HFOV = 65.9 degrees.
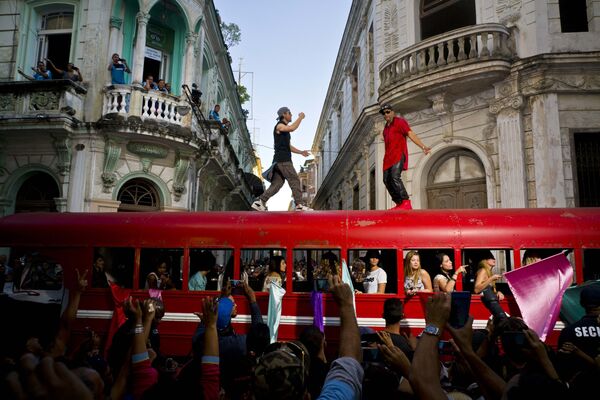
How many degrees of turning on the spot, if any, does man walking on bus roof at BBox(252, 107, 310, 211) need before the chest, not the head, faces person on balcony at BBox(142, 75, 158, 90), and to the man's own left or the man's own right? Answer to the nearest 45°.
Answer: approximately 135° to the man's own left

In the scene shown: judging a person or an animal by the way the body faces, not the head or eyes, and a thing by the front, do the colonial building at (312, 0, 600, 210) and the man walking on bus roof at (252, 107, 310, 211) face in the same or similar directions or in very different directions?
very different directions

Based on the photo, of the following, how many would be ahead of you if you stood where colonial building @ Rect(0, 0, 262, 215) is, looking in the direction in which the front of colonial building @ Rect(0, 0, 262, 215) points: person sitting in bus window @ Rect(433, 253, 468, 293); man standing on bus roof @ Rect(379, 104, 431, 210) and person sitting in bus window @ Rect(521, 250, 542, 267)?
3

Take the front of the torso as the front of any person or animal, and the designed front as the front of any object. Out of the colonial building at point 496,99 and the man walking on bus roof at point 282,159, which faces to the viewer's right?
the man walking on bus roof

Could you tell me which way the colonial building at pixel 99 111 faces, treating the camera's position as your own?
facing the viewer and to the right of the viewer

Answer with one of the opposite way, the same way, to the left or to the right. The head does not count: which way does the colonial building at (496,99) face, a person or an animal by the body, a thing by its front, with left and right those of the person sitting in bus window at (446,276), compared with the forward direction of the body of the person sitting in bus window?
to the right

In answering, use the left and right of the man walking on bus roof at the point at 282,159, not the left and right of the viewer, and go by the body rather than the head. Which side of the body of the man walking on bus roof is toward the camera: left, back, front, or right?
right

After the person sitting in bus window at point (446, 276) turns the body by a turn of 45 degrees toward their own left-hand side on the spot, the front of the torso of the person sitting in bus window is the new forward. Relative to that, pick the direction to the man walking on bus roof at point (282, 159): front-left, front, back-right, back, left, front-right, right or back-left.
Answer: back

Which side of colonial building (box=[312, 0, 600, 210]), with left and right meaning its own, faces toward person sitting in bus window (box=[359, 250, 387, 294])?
front

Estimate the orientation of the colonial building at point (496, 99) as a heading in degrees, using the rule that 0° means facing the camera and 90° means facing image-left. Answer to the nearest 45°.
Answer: approximately 45°

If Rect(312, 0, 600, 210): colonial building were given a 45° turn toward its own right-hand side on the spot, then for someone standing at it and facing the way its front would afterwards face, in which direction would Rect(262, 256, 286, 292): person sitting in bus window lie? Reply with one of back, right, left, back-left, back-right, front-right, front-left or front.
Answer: front-left

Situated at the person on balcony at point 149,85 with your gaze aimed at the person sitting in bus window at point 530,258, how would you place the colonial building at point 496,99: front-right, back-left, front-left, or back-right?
front-left

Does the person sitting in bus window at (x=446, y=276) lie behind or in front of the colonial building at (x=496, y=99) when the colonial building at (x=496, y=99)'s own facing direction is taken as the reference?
in front

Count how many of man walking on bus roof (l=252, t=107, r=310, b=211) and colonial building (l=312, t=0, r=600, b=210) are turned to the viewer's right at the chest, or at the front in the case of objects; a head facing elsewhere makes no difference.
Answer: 1

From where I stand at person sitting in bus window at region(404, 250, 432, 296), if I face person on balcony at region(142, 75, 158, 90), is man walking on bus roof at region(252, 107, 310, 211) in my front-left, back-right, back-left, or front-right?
front-left

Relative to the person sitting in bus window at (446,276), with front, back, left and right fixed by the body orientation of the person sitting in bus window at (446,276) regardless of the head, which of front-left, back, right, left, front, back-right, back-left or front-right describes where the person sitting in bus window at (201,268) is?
back-right
